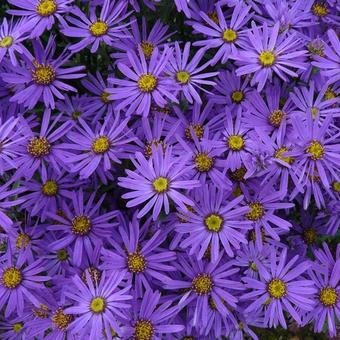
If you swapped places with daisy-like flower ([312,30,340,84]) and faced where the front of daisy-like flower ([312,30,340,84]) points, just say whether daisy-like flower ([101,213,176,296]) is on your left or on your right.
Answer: on your right

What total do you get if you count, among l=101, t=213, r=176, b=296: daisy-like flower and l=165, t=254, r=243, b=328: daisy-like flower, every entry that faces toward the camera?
2
